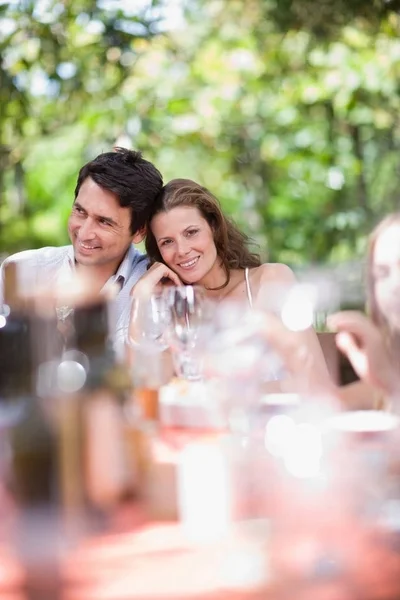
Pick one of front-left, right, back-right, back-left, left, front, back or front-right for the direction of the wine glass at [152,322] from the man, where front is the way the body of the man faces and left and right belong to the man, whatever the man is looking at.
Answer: front

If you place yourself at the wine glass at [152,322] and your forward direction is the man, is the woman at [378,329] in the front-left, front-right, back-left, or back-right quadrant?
back-right

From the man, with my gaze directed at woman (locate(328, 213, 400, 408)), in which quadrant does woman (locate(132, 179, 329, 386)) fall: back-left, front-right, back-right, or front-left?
front-left

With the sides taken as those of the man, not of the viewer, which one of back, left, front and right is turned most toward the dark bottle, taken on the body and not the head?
front

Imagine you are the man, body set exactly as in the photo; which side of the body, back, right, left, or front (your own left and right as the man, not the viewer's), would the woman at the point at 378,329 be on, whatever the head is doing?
left

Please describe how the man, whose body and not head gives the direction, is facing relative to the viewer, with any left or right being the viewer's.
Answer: facing the viewer
